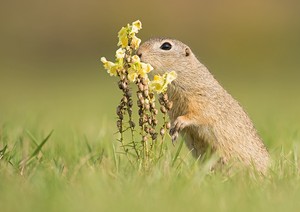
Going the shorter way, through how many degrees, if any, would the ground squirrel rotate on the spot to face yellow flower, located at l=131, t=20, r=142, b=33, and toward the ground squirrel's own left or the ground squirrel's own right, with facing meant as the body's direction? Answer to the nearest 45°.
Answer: approximately 45° to the ground squirrel's own left

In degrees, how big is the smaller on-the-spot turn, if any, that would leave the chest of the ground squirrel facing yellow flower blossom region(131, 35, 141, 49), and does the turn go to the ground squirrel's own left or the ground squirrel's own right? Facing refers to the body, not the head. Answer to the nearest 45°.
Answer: approximately 45° to the ground squirrel's own left

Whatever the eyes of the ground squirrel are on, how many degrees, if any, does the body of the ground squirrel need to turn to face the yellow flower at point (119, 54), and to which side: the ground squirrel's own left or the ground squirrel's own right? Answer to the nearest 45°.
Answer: approximately 45° to the ground squirrel's own left

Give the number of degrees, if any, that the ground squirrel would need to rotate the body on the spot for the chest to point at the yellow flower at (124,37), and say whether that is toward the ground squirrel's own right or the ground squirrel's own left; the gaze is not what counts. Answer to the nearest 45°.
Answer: approximately 45° to the ground squirrel's own left

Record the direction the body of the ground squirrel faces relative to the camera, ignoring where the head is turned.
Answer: to the viewer's left
